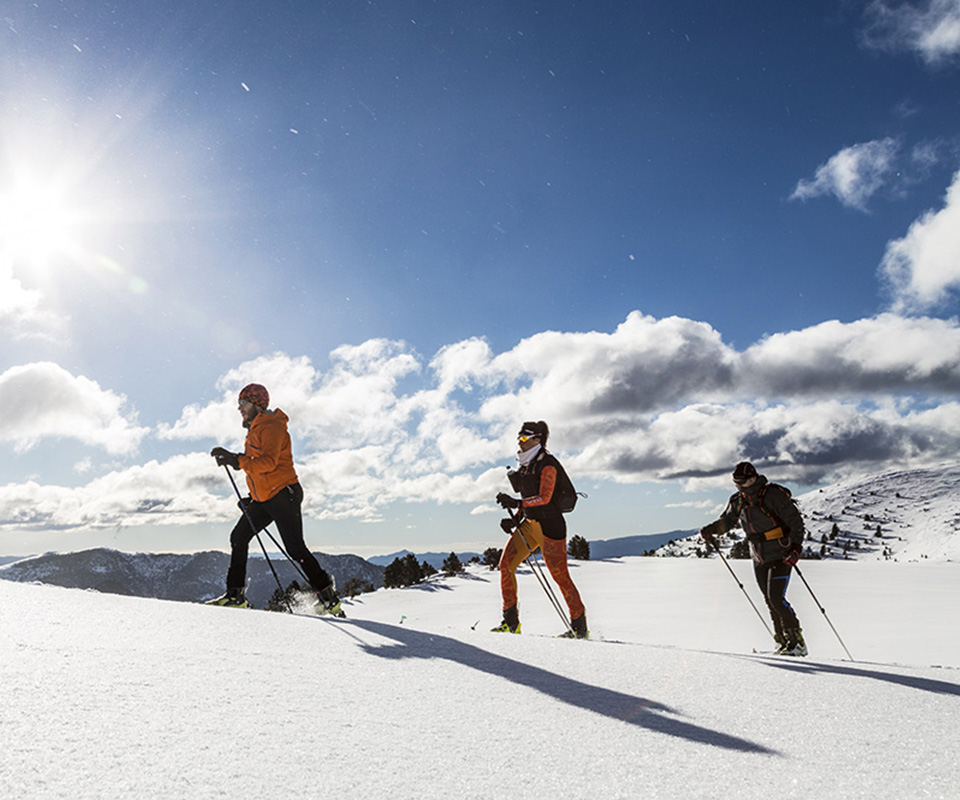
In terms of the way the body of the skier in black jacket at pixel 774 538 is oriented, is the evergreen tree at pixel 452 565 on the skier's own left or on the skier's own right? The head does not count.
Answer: on the skier's own right

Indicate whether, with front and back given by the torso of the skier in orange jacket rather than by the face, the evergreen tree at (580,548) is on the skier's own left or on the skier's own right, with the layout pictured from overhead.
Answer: on the skier's own right

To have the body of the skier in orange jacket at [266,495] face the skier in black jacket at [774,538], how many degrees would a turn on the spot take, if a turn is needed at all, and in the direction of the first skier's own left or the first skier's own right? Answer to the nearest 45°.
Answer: approximately 180°

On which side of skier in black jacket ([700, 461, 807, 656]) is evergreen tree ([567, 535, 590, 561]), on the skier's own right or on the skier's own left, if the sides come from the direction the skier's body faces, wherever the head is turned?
on the skier's own right

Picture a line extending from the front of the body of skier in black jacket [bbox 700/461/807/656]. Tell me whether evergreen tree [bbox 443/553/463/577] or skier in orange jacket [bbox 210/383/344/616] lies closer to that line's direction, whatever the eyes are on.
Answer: the skier in orange jacket

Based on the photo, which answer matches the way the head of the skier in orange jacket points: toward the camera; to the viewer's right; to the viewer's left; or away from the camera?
to the viewer's left

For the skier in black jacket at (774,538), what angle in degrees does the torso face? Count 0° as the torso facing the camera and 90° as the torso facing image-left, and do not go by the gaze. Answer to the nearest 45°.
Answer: approximately 45°

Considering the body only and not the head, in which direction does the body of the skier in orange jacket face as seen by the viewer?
to the viewer's left

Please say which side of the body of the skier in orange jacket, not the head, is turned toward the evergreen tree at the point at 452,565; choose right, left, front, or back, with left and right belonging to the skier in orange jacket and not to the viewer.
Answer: right
